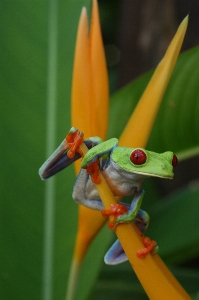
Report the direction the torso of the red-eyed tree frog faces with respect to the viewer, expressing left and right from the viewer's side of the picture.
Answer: facing the viewer and to the right of the viewer
